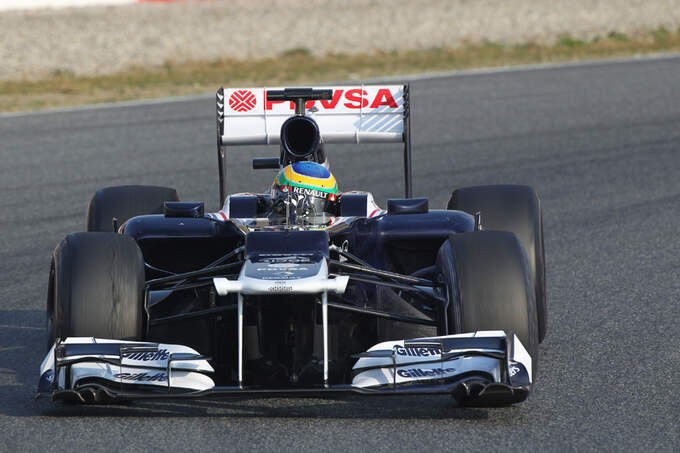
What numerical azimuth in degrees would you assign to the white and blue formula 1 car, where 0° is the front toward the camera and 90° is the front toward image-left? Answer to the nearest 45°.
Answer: approximately 0°
